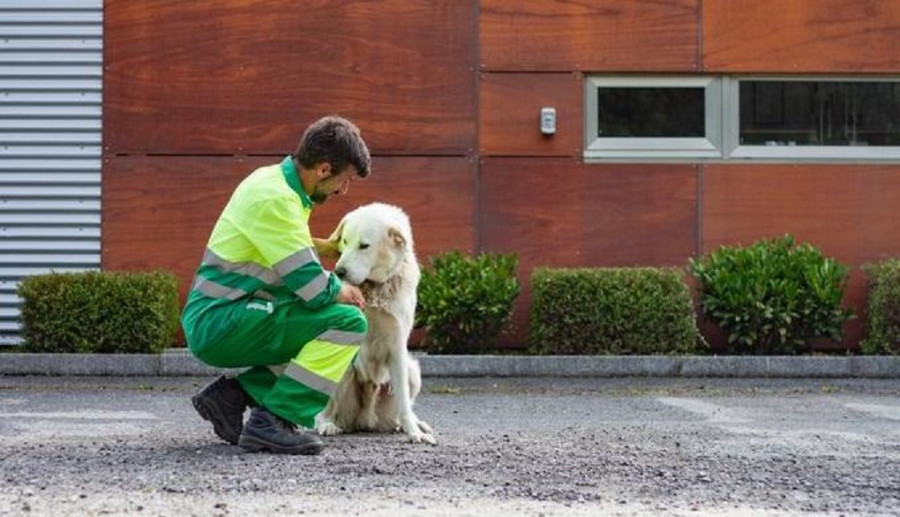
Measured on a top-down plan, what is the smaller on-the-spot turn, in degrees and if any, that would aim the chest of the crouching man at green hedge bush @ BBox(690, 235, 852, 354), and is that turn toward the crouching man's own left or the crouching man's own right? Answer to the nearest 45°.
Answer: approximately 45° to the crouching man's own left

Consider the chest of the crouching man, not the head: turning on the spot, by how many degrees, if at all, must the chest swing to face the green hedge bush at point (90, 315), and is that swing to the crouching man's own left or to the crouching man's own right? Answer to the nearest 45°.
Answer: approximately 90° to the crouching man's own left

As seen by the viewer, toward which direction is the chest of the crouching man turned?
to the viewer's right

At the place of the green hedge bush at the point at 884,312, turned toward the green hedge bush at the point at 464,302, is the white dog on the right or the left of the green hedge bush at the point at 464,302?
left

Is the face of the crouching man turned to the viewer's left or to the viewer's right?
to the viewer's right

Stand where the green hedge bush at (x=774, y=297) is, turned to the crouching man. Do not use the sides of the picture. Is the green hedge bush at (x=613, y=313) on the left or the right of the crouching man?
right
